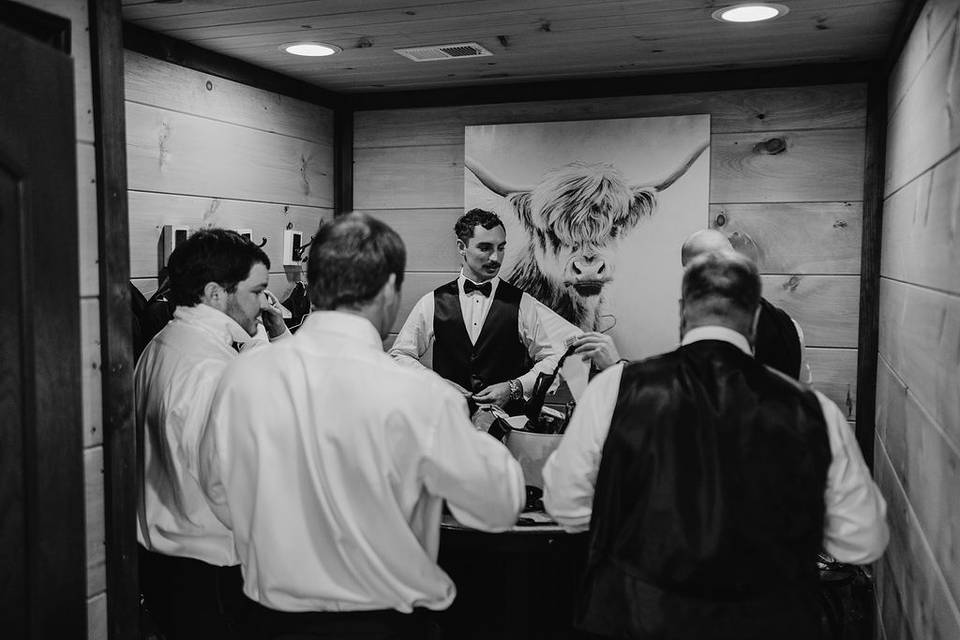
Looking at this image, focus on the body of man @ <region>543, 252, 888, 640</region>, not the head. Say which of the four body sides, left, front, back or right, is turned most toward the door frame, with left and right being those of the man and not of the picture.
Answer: left

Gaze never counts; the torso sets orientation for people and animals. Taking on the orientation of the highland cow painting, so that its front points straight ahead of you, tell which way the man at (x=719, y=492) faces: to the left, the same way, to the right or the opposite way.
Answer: the opposite way

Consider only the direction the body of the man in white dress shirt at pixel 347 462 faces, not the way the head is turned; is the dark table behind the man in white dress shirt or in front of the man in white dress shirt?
in front

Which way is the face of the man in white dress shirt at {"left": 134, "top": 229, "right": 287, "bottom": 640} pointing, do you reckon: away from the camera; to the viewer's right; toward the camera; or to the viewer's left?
to the viewer's right

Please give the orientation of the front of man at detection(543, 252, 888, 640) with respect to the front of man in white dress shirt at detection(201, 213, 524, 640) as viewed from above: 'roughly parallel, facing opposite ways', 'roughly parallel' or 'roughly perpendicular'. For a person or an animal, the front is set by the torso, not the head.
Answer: roughly parallel

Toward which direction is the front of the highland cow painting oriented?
toward the camera

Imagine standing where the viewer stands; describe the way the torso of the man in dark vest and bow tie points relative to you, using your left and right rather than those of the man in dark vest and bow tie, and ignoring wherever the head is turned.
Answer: facing the viewer

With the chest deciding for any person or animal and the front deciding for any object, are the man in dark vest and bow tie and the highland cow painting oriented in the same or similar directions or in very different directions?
same or similar directions

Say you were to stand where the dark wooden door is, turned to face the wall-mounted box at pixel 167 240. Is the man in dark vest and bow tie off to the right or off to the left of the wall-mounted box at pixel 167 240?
right

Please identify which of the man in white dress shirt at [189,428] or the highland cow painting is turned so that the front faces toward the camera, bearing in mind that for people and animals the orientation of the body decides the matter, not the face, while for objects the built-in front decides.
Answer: the highland cow painting

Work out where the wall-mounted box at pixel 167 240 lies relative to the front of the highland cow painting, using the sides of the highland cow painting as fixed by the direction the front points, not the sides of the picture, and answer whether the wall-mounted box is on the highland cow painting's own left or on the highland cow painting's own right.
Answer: on the highland cow painting's own right

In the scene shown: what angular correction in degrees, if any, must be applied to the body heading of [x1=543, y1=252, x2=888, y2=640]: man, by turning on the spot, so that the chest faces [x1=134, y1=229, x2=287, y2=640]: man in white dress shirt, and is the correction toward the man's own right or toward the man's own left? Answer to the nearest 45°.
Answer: approximately 90° to the man's own left

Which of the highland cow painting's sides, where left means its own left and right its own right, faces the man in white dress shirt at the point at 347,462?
front

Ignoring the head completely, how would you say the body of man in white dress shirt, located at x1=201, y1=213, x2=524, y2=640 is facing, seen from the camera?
away from the camera

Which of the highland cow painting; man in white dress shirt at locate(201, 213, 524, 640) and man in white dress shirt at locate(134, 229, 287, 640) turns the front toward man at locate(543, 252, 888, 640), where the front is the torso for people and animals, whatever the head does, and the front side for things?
the highland cow painting

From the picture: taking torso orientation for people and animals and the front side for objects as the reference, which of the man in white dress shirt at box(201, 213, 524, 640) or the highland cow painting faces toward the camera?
the highland cow painting

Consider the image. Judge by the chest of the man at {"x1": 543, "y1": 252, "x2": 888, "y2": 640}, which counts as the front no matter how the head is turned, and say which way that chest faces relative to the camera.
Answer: away from the camera

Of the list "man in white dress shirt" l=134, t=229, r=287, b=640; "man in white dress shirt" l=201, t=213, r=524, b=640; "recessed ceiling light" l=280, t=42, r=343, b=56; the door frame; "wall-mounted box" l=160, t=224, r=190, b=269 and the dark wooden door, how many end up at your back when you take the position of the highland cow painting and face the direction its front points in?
0
